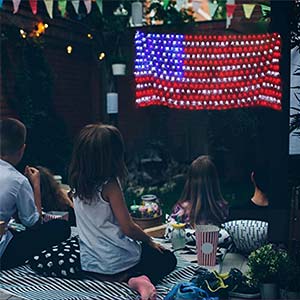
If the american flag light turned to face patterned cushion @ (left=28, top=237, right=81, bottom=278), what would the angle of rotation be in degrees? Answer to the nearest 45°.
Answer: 0° — it already faces it

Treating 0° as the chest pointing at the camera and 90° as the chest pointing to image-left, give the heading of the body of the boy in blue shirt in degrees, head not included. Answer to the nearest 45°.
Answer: approximately 225°

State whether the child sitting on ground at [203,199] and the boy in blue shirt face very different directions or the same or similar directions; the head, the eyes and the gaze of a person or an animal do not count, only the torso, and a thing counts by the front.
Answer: same or similar directions

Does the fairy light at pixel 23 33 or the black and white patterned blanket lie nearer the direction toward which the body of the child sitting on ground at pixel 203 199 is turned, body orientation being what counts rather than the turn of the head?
the fairy light

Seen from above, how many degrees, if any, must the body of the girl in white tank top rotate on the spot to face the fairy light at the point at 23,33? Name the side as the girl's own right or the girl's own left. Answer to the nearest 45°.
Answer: approximately 45° to the girl's own left

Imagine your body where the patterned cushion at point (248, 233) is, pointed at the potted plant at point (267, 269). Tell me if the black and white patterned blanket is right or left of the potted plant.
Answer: right

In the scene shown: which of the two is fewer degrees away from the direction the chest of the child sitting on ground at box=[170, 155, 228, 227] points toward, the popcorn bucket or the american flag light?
the american flag light

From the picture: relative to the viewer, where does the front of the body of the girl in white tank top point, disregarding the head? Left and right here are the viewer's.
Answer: facing away from the viewer and to the right of the viewer

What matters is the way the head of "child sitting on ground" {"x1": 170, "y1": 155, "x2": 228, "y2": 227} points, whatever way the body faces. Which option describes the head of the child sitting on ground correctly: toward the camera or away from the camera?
away from the camera

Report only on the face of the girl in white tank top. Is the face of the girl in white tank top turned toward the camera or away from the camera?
away from the camera

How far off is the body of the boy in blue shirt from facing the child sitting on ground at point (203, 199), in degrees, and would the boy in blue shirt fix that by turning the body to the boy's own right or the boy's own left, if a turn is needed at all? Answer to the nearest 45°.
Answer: approximately 45° to the boy's own right

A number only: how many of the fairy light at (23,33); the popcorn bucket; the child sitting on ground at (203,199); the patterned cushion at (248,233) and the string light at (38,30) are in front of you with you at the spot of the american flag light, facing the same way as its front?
3

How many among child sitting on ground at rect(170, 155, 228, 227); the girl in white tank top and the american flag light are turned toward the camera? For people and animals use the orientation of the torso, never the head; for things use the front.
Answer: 1

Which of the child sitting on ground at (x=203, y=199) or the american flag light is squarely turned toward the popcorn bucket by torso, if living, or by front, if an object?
the american flag light

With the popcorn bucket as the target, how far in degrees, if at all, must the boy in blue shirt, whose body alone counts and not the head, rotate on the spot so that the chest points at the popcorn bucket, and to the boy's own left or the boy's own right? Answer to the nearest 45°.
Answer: approximately 45° to the boy's own right

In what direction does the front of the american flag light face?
toward the camera

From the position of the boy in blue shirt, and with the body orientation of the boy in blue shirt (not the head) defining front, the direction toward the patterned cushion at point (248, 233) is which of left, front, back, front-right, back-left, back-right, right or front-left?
front-right

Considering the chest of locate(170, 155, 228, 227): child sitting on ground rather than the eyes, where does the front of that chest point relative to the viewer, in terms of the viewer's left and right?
facing away from the viewer

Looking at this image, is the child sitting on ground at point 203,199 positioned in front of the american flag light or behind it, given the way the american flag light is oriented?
in front

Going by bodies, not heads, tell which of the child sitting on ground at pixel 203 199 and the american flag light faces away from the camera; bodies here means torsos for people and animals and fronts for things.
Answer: the child sitting on ground

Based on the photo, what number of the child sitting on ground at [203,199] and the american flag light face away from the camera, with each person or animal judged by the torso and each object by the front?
1
